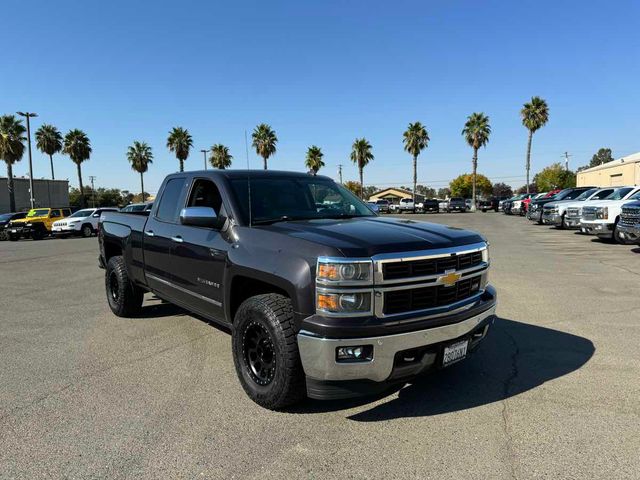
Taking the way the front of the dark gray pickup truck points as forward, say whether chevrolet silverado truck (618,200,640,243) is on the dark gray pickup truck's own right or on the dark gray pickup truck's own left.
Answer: on the dark gray pickup truck's own left

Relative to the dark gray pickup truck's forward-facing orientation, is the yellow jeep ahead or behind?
behind

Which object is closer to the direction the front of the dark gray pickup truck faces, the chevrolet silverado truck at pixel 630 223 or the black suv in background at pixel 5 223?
the chevrolet silverado truck

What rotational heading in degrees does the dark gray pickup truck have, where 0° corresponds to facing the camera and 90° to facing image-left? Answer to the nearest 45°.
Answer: approximately 315°

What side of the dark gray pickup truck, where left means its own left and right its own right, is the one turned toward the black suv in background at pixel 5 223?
back

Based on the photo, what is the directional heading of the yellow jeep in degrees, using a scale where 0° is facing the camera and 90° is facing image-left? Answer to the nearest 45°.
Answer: approximately 45°

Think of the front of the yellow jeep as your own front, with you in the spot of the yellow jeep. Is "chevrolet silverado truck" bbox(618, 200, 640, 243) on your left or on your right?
on your left

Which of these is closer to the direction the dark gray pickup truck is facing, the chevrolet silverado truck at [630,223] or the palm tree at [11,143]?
the chevrolet silverado truck

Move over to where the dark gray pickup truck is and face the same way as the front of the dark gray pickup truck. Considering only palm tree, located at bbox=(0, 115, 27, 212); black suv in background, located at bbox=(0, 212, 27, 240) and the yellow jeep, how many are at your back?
3
